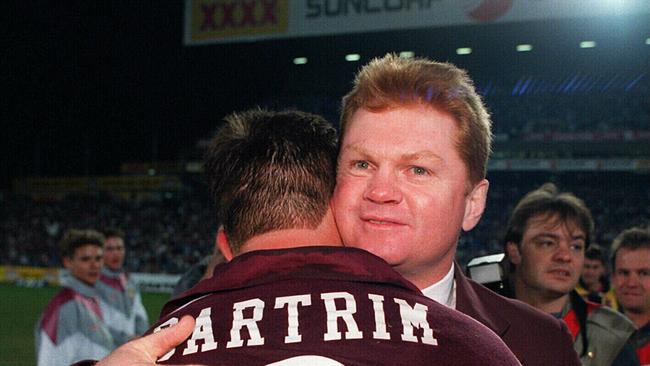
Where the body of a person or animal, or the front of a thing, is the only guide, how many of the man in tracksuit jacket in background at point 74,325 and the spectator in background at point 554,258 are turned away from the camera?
0

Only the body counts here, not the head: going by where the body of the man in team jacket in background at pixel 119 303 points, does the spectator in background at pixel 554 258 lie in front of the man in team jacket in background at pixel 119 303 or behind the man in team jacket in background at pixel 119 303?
in front

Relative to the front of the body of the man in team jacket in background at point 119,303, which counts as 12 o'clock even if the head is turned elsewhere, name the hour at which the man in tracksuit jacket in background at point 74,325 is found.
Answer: the man in tracksuit jacket in background at point 74,325 is roughly at 2 o'clock from the man in team jacket in background at point 119,303.

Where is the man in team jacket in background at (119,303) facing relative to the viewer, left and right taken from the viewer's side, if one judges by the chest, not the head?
facing the viewer and to the right of the viewer

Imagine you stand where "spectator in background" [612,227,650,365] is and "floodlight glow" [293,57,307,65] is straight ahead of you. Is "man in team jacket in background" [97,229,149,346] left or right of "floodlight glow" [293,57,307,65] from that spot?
left

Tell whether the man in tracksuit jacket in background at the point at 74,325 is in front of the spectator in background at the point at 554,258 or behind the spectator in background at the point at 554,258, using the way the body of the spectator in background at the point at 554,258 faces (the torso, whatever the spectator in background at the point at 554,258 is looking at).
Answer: behind

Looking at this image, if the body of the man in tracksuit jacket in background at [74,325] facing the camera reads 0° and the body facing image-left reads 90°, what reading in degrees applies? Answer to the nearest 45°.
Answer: approximately 315°
